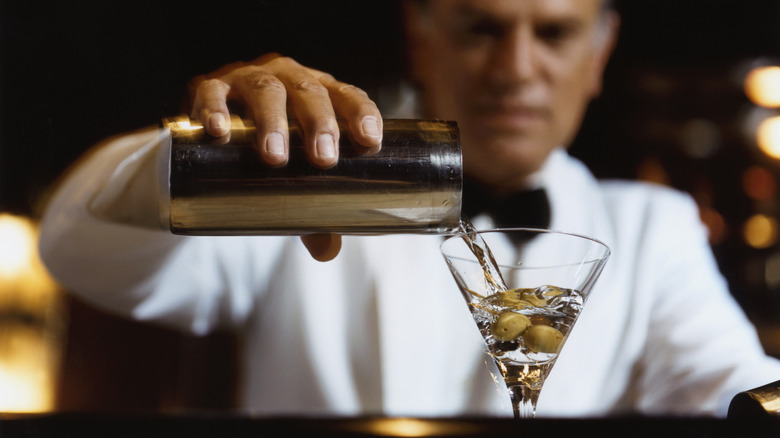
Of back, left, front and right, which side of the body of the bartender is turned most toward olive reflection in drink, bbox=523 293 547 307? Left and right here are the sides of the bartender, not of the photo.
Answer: front

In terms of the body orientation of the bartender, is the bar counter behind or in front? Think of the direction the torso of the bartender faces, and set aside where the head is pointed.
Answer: in front

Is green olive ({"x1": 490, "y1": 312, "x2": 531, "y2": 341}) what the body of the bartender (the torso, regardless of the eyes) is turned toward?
yes

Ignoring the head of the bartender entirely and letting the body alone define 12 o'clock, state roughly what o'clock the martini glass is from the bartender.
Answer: The martini glass is roughly at 12 o'clock from the bartender.

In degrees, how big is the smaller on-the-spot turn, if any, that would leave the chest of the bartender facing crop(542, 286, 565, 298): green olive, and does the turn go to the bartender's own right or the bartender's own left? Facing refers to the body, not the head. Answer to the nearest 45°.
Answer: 0° — they already face it

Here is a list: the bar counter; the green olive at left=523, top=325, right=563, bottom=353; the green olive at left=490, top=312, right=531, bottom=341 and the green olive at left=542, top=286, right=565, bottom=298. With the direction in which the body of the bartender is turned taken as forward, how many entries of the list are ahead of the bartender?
4

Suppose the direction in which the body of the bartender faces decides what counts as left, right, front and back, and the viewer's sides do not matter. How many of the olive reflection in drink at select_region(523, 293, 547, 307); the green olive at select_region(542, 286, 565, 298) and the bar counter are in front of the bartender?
3

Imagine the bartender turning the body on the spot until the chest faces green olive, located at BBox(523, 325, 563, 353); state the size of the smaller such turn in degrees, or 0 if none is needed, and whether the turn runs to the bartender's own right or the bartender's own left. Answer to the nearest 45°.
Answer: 0° — they already face it

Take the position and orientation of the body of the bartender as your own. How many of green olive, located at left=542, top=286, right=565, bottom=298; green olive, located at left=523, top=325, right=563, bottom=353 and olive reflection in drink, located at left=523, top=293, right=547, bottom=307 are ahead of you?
3

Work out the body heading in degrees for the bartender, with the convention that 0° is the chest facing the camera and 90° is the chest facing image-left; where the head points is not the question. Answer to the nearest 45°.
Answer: approximately 0°
